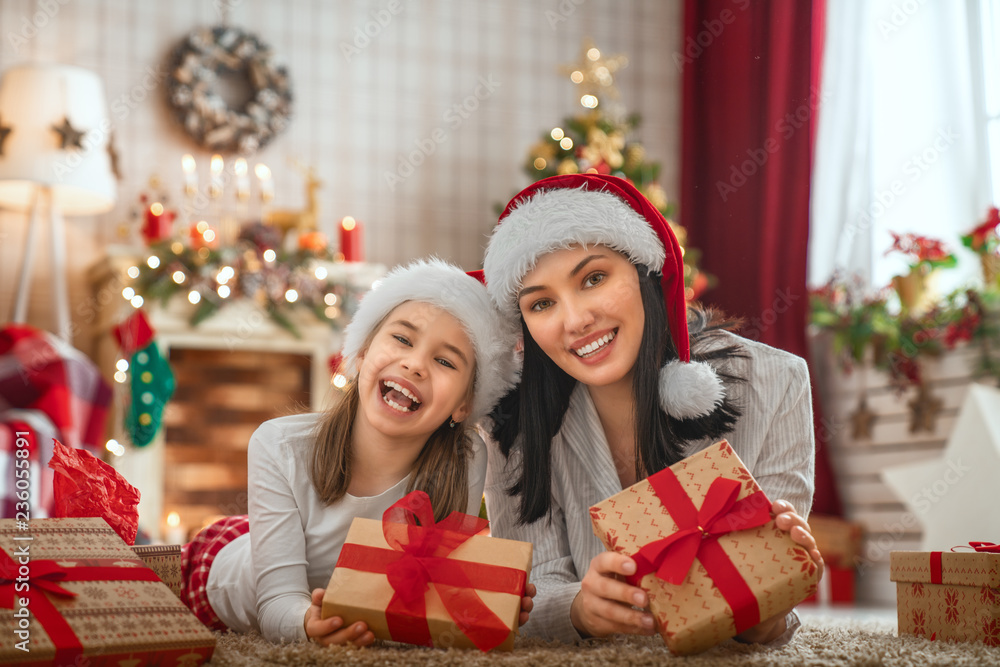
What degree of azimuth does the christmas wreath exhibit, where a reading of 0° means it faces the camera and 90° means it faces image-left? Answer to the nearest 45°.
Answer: approximately 0°

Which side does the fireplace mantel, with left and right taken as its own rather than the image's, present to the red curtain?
left

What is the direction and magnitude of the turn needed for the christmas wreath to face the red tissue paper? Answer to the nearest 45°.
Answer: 0° — it already faces it

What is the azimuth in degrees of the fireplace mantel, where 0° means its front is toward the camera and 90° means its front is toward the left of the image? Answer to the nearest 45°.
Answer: approximately 0°

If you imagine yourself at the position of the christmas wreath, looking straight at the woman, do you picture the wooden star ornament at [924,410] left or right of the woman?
left

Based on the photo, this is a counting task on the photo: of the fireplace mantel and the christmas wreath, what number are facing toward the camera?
2
